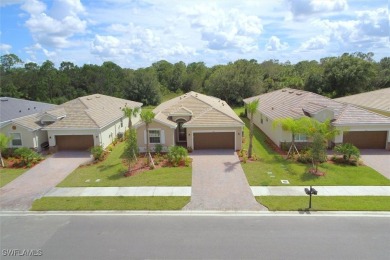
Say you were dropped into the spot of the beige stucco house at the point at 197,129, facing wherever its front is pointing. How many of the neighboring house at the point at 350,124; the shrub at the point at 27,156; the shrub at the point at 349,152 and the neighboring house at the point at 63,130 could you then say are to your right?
2

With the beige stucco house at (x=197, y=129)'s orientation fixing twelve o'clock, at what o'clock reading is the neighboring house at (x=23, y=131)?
The neighboring house is roughly at 3 o'clock from the beige stucco house.

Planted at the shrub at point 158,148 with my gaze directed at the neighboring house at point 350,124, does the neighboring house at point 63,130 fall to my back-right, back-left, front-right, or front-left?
back-left

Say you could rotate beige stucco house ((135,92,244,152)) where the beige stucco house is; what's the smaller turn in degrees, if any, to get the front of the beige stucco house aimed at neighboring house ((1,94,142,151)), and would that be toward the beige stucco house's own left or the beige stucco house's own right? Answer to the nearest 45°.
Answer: approximately 90° to the beige stucco house's own right

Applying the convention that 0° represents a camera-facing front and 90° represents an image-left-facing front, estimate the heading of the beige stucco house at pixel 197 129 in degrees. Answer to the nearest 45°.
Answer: approximately 0°

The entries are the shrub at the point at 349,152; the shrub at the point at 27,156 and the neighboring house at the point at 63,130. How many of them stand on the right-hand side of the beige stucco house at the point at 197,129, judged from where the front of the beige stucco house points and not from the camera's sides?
2

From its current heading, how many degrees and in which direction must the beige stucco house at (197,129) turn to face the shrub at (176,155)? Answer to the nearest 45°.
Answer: approximately 45° to its right

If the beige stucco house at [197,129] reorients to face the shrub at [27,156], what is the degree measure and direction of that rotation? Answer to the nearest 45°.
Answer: approximately 90° to its right

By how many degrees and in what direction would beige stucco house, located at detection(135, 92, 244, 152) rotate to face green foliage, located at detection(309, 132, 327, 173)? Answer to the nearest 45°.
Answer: approximately 45° to its left

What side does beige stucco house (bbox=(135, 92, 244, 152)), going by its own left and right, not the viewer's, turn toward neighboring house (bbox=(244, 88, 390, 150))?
left

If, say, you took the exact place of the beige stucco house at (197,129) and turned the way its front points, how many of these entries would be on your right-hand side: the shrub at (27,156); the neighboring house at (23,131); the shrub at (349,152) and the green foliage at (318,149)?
2
